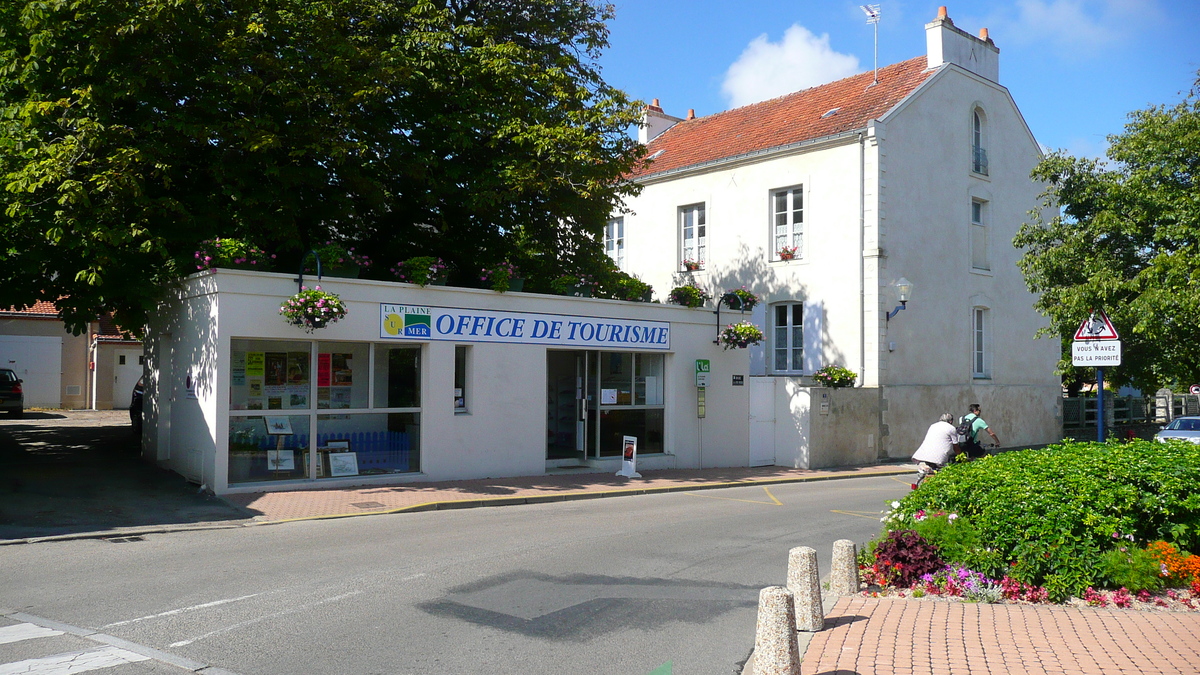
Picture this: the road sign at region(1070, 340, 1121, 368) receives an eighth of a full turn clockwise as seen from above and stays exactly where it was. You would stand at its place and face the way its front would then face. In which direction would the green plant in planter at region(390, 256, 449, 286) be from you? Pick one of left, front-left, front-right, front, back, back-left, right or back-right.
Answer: front-right

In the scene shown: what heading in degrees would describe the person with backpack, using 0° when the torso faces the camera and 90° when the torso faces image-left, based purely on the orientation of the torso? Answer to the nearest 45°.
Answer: approximately 225°

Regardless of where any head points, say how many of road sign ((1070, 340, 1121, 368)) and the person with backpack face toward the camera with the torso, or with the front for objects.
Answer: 1

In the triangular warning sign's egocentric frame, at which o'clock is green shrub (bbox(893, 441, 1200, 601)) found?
The green shrub is roughly at 12 o'clock from the triangular warning sign.

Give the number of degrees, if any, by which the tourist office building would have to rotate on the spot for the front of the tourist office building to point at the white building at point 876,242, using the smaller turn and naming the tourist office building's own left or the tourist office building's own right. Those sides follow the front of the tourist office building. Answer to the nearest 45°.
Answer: approximately 90° to the tourist office building's own left

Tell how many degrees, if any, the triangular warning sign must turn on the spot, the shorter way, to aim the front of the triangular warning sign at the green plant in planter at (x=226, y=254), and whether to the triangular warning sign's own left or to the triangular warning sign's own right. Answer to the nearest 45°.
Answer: approximately 90° to the triangular warning sign's own right

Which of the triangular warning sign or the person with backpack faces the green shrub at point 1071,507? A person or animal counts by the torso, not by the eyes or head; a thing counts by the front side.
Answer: the triangular warning sign

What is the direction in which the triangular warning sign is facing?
toward the camera

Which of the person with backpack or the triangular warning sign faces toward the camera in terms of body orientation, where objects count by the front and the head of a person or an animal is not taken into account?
the triangular warning sign

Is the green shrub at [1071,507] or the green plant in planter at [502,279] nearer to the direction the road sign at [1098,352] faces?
the green shrub

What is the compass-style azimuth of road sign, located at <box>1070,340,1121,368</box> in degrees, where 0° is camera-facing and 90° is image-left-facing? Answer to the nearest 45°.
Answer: approximately 0°

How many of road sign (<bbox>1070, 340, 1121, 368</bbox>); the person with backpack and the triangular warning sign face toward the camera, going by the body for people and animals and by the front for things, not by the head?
2

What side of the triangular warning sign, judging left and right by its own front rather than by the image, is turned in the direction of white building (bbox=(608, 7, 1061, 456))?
back

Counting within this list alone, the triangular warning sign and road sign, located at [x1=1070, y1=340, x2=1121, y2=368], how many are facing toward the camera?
2
